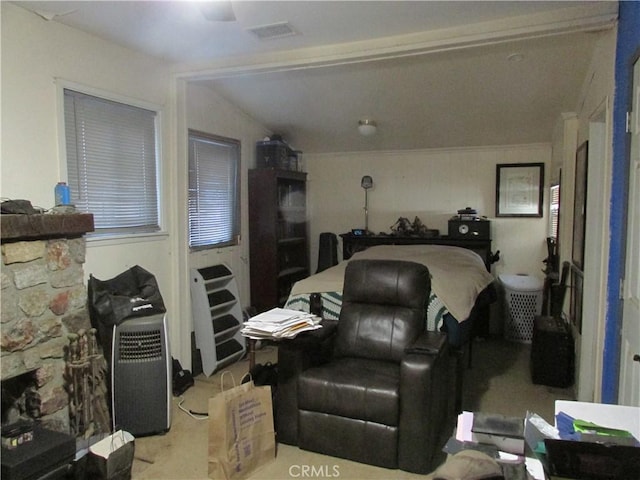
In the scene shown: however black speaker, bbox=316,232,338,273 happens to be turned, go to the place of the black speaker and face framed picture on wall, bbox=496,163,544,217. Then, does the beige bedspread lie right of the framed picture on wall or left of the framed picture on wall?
right

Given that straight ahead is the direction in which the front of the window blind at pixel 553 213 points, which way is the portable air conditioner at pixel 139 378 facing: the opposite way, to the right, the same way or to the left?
to the left

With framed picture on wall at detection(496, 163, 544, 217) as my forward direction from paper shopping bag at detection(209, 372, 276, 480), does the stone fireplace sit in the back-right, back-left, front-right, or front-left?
back-left

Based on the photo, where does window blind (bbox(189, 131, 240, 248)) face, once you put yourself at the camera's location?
facing the viewer and to the right of the viewer

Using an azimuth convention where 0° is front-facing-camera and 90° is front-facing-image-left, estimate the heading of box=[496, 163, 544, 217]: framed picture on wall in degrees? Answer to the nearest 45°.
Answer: approximately 0°

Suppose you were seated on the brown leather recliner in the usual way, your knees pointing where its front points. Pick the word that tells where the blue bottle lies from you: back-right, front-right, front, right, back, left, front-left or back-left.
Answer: front-right

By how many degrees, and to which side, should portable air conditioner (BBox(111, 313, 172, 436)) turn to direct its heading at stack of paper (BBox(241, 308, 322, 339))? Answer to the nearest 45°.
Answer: approximately 135° to its left

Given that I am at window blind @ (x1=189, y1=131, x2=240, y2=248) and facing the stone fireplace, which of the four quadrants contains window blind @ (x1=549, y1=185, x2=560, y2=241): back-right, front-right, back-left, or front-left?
back-left

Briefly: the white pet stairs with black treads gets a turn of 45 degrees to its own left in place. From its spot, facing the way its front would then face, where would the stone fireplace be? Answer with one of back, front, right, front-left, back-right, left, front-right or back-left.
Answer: back-right

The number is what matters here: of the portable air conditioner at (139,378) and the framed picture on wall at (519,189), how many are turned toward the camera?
2

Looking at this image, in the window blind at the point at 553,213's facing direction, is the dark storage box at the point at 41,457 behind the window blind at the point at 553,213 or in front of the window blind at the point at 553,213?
in front
